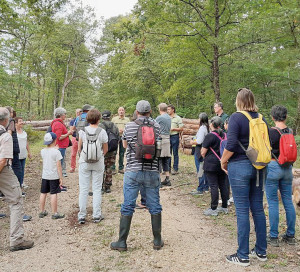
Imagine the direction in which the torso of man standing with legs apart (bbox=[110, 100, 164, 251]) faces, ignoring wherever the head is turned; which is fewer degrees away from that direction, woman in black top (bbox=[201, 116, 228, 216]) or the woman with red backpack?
the woman in black top

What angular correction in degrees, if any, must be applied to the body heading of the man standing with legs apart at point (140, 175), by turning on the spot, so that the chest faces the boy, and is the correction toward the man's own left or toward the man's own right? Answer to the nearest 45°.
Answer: approximately 45° to the man's own left

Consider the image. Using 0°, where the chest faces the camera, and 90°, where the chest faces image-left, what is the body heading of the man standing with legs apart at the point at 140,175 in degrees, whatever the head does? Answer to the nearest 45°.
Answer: approximately 180°

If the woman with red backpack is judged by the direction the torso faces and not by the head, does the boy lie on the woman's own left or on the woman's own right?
on the woman's own left

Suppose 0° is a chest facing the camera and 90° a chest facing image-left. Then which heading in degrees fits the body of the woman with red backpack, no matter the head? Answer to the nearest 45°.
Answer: approximately 135°

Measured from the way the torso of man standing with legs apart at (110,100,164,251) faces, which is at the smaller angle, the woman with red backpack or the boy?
the boy
